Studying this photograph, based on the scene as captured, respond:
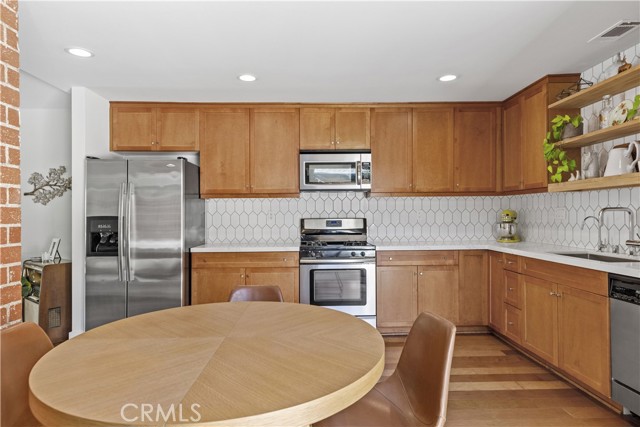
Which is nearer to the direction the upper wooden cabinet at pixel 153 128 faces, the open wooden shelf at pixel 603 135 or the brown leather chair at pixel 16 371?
the brown leather chair

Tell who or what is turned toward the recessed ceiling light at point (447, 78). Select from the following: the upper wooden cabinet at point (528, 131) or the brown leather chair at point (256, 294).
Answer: the upper wooden cabinet

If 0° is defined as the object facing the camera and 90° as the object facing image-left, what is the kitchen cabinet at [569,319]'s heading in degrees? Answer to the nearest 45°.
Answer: approximately 45°

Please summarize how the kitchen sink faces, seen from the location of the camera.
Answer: facing the viewer and to the left of the viewer

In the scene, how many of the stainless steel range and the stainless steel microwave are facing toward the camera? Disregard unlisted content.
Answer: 2

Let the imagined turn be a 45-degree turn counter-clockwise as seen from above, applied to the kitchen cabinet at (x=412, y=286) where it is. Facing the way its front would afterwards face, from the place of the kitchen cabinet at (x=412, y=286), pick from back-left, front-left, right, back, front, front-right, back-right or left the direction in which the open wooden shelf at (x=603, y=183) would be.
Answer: front

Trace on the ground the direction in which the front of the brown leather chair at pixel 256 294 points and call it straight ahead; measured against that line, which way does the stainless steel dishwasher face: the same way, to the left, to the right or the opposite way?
to the right

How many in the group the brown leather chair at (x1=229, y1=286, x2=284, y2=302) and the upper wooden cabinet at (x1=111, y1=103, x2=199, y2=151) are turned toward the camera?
2

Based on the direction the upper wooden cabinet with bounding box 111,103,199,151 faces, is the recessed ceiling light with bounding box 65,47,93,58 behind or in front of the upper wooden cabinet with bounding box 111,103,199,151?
in front

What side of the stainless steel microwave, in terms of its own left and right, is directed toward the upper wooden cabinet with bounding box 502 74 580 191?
left

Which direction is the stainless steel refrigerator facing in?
toward the camera

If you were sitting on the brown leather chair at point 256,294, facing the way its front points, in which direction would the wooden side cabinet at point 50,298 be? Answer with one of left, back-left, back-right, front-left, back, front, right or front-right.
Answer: back-right

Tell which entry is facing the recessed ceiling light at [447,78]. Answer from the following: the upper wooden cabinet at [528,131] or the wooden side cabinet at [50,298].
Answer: the upper wooden cabinet

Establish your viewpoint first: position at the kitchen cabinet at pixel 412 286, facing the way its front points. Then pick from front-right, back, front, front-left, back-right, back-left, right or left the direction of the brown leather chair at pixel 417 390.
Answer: front

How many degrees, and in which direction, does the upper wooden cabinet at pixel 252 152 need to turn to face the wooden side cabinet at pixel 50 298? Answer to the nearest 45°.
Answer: approximately 90° to its right

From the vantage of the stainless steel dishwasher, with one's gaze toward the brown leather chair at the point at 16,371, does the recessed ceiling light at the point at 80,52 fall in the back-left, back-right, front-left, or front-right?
front-right

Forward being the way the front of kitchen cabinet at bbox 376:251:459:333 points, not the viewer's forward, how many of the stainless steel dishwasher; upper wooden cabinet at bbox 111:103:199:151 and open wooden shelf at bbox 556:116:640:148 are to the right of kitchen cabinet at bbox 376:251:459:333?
1

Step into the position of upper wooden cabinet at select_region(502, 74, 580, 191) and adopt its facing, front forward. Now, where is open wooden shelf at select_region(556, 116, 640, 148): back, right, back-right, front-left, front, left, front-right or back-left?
left

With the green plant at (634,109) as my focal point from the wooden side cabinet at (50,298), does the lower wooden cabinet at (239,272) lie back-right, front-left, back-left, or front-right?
front-left

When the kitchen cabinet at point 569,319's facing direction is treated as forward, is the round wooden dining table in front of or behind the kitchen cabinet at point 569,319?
in front

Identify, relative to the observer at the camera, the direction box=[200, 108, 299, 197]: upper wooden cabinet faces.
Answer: facing the viewer
